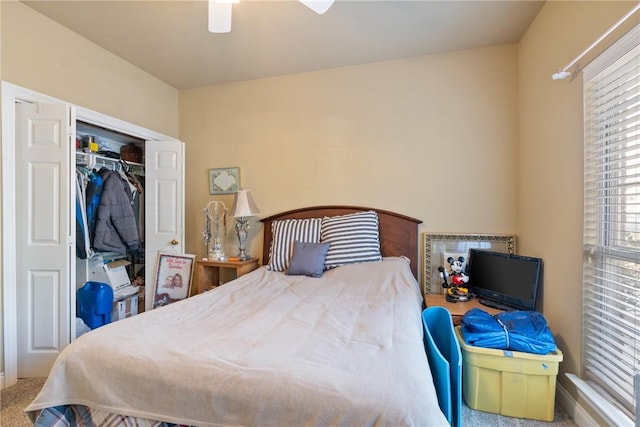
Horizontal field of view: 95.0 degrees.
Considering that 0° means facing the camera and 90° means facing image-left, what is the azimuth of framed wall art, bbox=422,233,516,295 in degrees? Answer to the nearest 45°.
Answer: approximately 0°

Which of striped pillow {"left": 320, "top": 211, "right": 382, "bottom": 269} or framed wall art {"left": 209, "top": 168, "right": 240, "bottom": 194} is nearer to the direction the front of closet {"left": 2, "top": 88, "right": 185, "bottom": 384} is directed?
the striped pillow

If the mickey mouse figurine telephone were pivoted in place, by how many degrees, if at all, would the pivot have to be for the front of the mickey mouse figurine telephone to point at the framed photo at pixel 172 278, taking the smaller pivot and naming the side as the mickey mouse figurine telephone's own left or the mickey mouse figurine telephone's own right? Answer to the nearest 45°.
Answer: approximately 90° to the mickey mouse figurine telephone's own right

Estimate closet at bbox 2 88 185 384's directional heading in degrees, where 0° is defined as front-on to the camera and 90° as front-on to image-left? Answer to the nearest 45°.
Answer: approximately 315°

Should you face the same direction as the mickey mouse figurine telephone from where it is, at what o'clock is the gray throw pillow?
The gray throw pillow is roughly at 2 o'clock from the mickey mouse figurine telephone.

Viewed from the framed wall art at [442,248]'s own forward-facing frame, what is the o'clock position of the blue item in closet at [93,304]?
The blue item in closet is roughly at 2 o'clock from the framed wall art.

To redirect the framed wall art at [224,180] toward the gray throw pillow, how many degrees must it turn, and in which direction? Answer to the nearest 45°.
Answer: approximately 45° to its left

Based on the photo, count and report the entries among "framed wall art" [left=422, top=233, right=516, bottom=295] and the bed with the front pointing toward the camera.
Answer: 2
